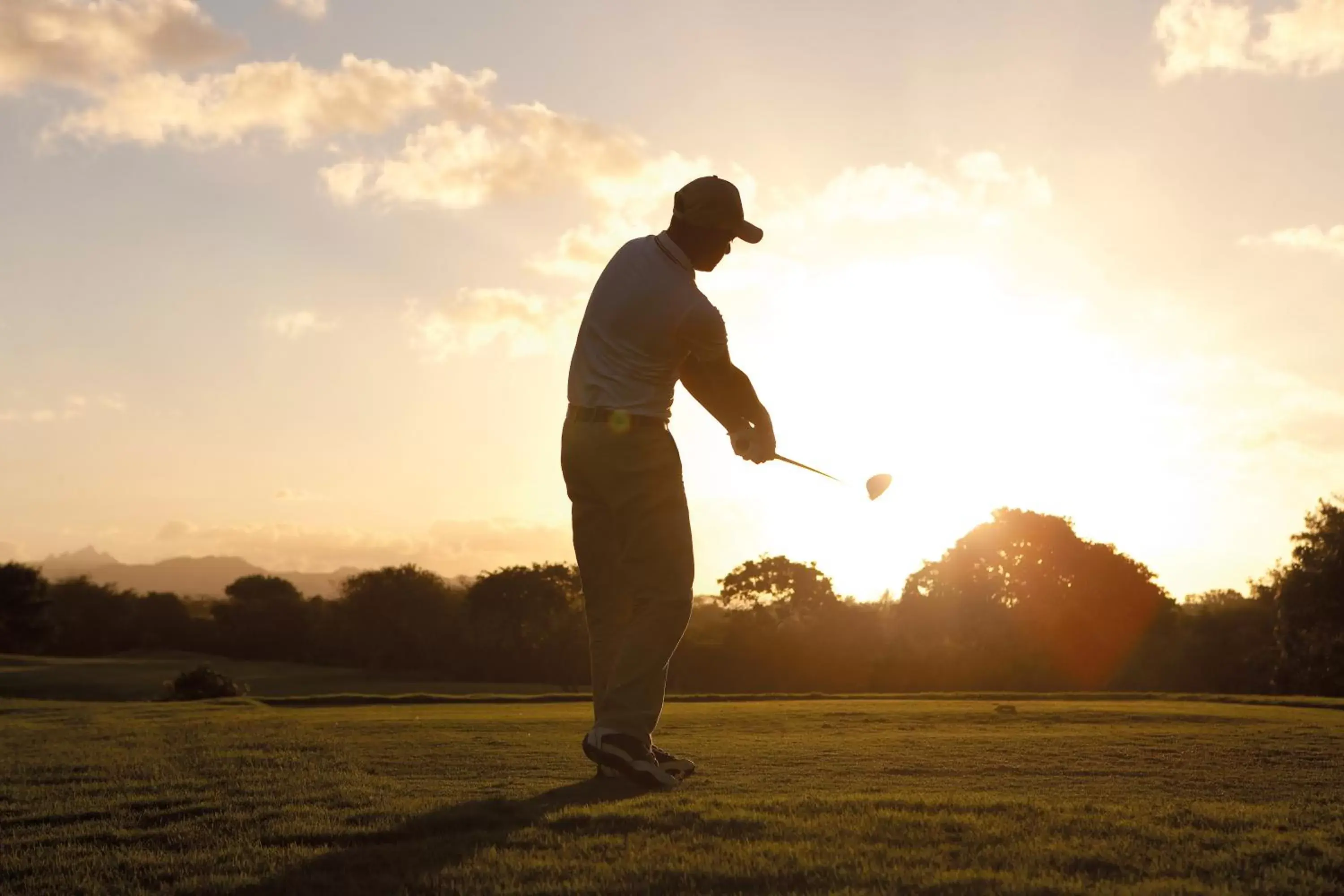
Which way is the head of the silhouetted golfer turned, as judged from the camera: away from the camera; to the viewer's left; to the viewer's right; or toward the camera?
to the viewer's right

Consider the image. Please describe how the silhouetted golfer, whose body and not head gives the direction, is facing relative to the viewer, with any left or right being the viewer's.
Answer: facing to the right of the viewer

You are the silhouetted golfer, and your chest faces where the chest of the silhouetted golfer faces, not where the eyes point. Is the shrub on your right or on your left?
on your left
